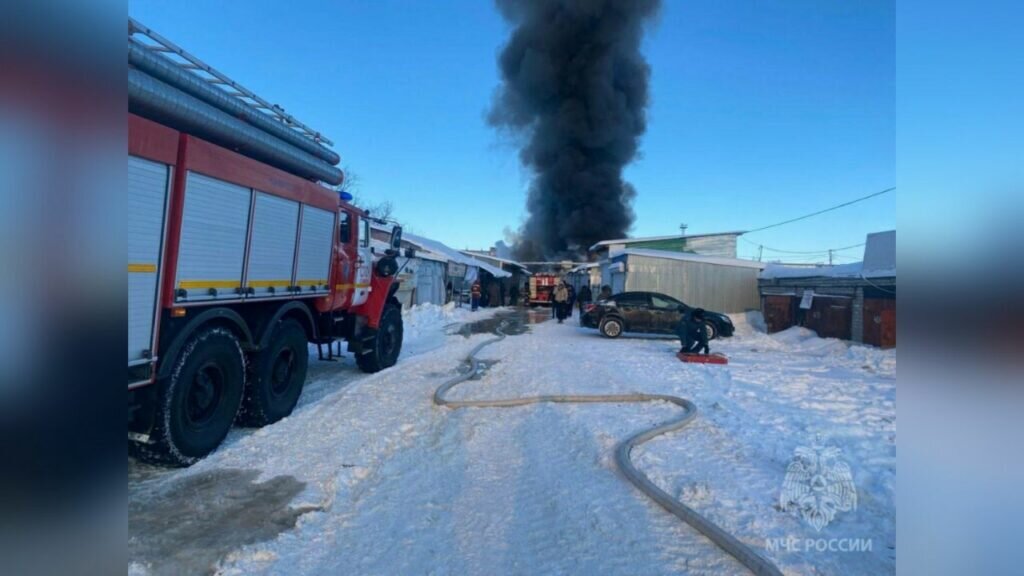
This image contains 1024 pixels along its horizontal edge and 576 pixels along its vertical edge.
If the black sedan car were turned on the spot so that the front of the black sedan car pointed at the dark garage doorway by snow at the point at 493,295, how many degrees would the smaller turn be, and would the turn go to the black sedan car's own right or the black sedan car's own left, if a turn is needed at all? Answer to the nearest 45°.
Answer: approximately 135° to the black sedan car's own left

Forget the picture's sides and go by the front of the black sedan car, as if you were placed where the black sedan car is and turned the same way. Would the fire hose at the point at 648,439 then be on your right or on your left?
on your right

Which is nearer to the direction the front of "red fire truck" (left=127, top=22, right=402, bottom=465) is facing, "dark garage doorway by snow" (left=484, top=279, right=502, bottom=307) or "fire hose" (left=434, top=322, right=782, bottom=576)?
the dark garage doorway by snow

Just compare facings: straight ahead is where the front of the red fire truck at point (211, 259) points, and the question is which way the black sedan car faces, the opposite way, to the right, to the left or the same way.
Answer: to the right

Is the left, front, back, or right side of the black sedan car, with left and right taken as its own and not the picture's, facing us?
right

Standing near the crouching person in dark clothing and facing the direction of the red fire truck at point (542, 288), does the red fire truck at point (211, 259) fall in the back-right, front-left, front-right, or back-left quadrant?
back-left

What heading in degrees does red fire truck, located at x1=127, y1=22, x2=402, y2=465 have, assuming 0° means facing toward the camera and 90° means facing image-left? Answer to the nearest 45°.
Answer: approximately 225°

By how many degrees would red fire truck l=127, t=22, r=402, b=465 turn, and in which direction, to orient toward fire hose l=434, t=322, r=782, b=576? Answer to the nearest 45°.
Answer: approximately 90° to its right

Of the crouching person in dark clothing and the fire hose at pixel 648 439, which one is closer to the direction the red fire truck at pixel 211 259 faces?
the crouching person in dark clothing

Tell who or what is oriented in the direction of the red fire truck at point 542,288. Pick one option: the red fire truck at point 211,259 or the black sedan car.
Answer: the red fire truck at point 211,259
